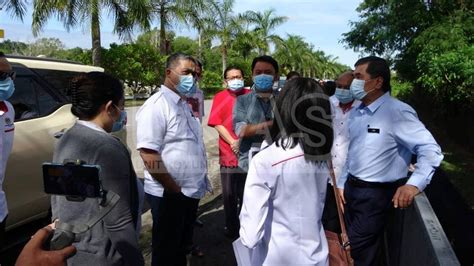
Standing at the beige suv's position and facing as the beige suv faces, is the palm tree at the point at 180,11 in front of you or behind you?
behind

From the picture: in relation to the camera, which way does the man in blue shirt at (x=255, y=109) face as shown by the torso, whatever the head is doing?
toward the camera

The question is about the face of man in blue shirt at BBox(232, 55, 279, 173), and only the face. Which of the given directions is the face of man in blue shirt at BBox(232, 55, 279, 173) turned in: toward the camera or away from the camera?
toward the camera

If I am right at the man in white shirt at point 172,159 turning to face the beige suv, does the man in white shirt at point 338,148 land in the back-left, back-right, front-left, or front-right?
back-right

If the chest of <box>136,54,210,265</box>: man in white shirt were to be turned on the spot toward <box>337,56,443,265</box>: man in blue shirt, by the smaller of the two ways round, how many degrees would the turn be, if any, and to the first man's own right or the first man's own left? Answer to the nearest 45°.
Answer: approximately 45° to the first man's own left

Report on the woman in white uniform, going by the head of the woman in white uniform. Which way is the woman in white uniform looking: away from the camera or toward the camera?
away from the camera

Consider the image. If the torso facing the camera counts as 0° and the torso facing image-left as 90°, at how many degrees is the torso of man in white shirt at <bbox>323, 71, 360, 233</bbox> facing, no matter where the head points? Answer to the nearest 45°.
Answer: approximately 0°

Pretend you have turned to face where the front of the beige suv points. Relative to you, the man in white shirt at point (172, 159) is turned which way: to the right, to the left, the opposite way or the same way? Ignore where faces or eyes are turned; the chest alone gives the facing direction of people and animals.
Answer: to the left

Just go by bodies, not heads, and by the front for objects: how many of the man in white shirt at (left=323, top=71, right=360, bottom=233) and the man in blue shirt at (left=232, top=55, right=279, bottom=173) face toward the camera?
2

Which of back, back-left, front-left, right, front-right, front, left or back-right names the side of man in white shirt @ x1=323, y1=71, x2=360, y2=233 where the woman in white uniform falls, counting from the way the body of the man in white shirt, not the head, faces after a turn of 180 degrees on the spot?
back

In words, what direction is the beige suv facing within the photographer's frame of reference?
facing the viewer and to the left of the viewer

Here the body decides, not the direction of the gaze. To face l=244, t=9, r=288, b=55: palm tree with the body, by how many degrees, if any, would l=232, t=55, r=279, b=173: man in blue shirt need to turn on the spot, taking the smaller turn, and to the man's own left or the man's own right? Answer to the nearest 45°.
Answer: approximately 180°
